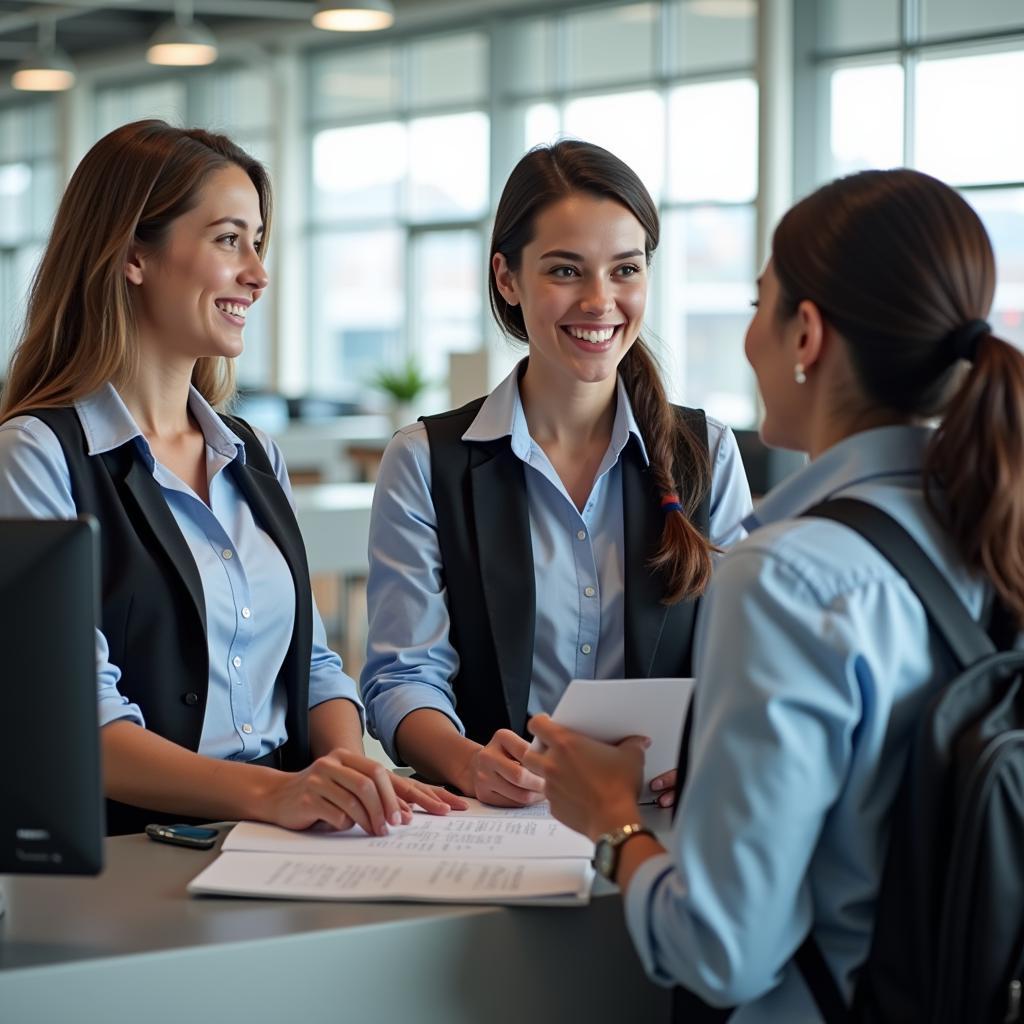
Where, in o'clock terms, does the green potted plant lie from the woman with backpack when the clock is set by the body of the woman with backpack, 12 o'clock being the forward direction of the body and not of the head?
The green potted plant is roughly at 1 o'clock from the woman with backpack.

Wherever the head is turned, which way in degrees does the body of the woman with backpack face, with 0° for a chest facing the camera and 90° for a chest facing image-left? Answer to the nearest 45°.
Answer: approximately 135°

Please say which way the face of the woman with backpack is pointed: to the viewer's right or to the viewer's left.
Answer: to the viewer's left

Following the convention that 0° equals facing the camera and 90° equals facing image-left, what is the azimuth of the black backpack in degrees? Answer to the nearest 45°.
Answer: approximately 315°

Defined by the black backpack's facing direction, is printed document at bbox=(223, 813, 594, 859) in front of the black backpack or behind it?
behind

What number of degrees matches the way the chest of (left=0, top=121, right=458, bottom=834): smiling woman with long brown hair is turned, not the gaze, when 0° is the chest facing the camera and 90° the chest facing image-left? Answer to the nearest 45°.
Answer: approximately 315°

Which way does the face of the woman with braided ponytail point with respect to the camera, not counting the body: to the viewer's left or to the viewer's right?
to the viewer's right

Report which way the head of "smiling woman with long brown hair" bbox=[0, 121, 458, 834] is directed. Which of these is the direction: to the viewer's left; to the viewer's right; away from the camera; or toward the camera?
to the viewer's right

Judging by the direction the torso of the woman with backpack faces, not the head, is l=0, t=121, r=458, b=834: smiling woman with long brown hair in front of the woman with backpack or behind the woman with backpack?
in front
